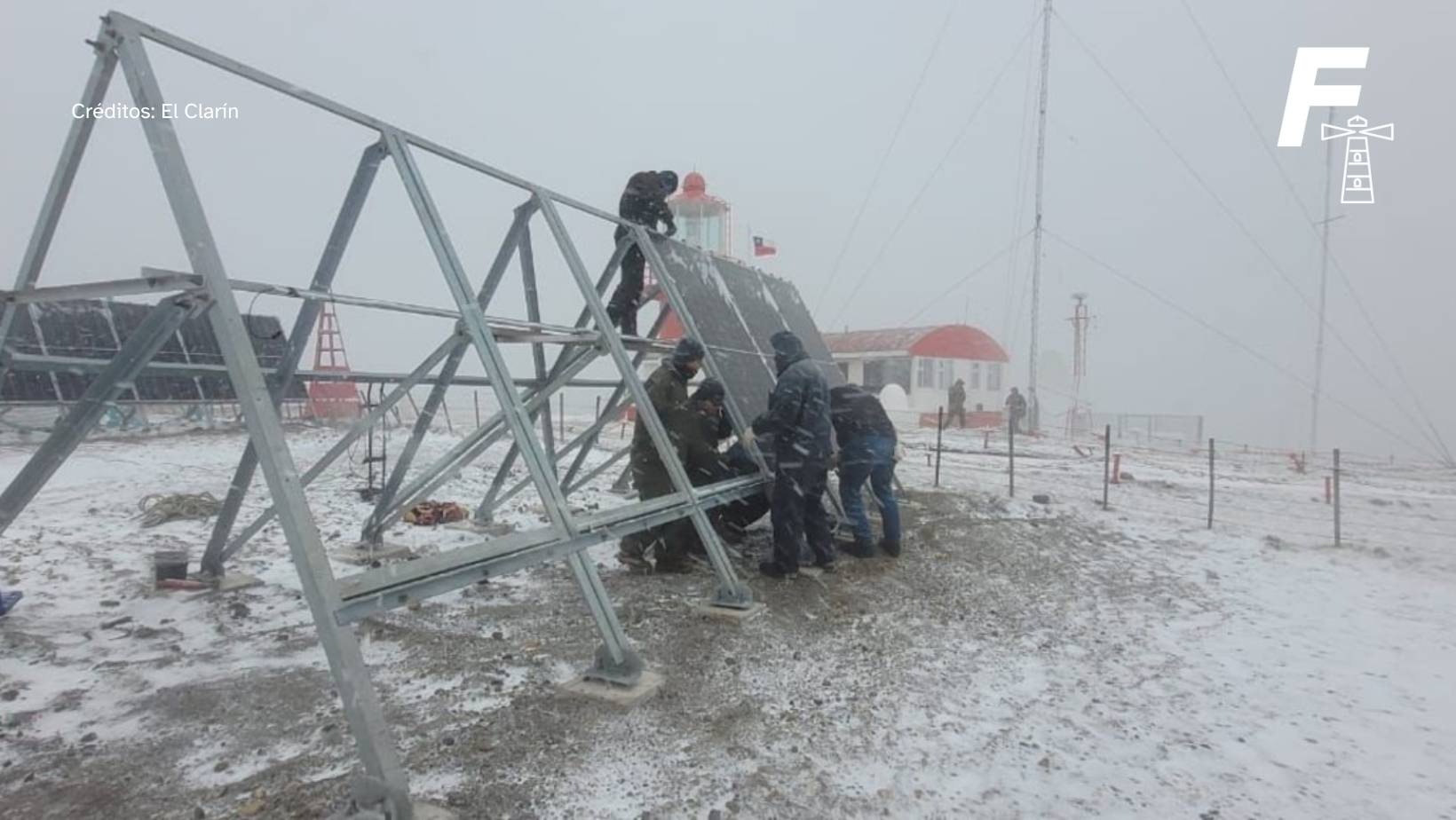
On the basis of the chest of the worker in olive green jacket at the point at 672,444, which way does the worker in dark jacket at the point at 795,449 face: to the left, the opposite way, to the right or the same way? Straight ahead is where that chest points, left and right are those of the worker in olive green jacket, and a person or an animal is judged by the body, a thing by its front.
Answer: the opposite way

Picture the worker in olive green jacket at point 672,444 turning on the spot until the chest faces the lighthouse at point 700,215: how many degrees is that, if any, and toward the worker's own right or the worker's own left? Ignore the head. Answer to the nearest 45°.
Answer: approximately 90° to the worker's own left

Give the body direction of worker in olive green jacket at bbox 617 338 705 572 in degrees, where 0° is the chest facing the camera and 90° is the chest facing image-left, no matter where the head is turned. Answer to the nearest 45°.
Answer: approximately 270°

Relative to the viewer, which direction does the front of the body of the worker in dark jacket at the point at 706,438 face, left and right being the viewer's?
facing the viewer and to the right of the viewer
